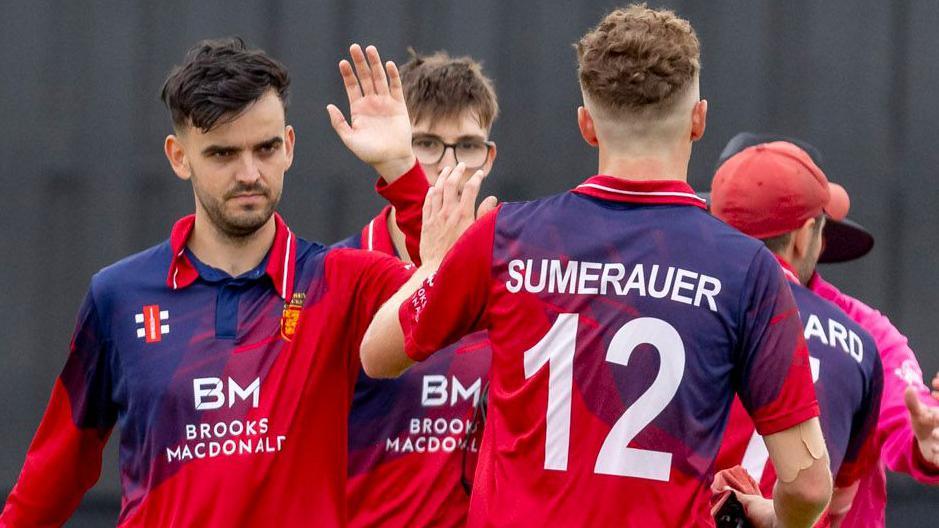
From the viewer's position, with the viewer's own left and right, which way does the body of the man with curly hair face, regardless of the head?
facing away from the viewer

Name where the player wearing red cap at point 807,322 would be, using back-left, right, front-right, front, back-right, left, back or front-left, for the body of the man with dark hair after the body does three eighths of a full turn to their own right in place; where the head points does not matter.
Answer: back-right

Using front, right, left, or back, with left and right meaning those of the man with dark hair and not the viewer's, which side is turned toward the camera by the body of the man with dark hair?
front

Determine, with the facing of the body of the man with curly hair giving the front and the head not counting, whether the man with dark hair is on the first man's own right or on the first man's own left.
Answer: on the first man's own left

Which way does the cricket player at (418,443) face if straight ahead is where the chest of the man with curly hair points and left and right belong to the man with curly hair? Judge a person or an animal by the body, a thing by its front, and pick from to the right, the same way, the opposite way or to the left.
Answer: the opposite way

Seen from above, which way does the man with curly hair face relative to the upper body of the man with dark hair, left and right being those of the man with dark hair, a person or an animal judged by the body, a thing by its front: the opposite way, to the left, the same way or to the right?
the opposite way

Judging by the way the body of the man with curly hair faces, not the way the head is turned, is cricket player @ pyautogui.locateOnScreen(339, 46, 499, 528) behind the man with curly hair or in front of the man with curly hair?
in front

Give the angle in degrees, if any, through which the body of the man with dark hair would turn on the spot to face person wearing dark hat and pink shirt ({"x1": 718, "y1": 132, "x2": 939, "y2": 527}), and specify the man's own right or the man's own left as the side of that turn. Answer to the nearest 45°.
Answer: approximately 90° to the man's own left

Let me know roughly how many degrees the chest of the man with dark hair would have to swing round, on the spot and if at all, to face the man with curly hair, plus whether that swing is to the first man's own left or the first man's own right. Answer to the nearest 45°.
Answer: approximately 45° to the first man's own left

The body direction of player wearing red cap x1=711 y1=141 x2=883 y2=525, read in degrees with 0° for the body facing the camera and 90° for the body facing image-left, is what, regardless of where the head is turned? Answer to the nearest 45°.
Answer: approximately 180°

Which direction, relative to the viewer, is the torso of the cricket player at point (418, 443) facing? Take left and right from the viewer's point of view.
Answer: facing the viewer

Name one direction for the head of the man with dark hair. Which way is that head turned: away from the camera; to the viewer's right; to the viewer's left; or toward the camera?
toward the camera

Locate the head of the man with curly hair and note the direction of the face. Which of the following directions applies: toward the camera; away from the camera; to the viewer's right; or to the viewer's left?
away from the camera
